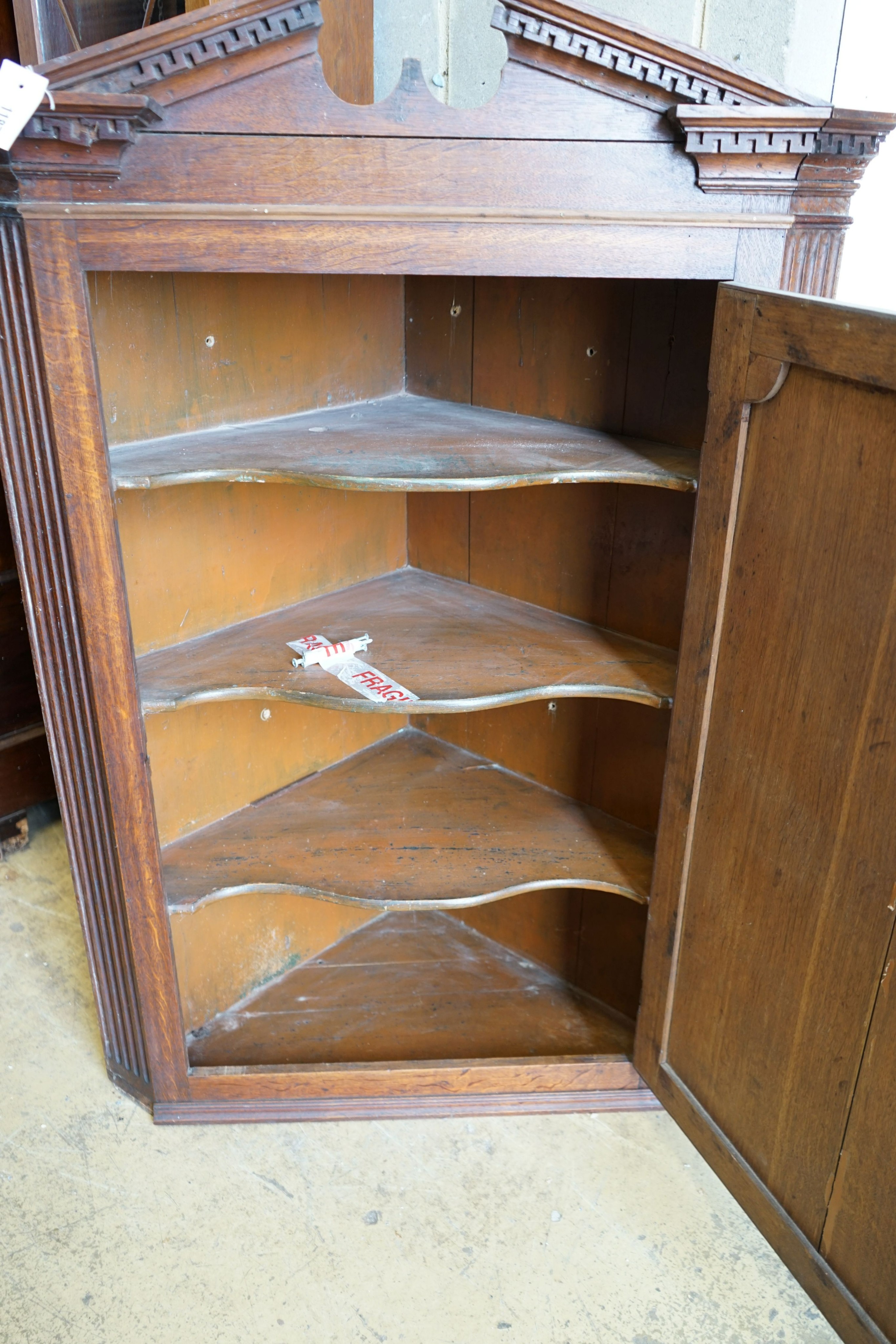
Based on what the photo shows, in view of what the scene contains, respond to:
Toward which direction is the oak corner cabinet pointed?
toward the camera

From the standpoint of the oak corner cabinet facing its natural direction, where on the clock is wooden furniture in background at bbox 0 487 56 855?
The wooden furniture in background is roughly at 4 o'clock from the oak corner cabinet.
